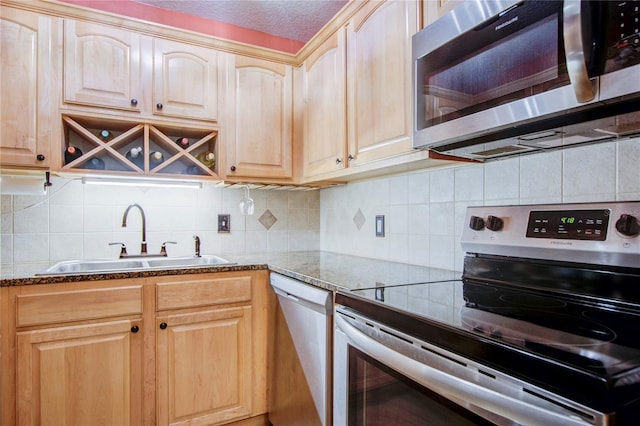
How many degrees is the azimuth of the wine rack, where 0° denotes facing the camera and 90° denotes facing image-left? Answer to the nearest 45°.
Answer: approximately 0°

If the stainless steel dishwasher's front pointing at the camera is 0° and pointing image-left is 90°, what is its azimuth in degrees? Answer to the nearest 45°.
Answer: approximately 45°

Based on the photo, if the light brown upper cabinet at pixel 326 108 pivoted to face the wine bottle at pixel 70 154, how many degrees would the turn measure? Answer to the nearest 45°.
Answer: approximately 45° to its right

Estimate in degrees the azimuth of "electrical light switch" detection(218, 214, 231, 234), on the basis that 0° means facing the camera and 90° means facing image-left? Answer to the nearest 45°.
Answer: approximately 0°

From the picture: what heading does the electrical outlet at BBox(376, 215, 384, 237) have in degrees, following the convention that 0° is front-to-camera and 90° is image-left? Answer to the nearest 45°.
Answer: approximately 45°

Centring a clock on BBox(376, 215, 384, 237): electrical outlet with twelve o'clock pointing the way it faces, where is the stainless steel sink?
The stainless steel sink is roughly at 1 o'clock from the electrical outlet.

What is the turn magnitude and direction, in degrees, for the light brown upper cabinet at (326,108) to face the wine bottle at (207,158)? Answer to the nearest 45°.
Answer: approximately 45° to its right

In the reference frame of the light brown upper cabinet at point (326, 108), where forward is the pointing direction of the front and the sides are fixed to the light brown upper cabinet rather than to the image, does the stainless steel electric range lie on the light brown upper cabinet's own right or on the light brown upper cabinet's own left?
on the light brown upper cabinet's own left

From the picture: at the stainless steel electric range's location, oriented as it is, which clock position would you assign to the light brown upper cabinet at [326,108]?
The light brown upper cabinet is roughly at 3 o'clock from the stainless steel electric range.

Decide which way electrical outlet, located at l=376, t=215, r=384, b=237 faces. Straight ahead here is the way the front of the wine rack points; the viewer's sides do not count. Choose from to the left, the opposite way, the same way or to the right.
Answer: to the right

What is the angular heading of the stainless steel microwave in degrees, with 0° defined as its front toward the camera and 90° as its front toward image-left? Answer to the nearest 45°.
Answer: approximately 45°

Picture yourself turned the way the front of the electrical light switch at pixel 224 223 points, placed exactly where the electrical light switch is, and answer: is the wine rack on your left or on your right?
on your right

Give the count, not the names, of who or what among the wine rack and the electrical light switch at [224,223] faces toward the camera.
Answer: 2
